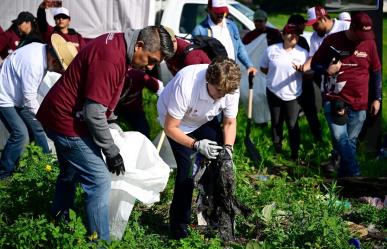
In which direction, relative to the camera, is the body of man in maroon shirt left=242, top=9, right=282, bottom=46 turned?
toward the camera

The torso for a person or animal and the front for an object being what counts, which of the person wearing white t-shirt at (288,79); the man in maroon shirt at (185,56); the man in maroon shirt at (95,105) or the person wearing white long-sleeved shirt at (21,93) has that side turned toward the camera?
the person wearing white t-shirt at (288,79)

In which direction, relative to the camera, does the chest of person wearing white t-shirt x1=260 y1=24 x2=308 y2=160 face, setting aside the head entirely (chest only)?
toward the camera

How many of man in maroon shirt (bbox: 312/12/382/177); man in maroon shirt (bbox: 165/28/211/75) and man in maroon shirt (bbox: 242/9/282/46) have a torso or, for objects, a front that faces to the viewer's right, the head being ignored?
0

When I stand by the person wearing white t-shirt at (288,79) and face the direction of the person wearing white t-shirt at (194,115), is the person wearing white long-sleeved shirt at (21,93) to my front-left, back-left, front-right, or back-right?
front-right

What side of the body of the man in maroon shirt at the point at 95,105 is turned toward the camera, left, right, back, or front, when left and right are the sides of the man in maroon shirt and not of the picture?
right

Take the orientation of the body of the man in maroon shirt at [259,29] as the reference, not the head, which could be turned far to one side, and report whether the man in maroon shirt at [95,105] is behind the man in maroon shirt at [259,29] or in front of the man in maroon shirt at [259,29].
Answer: in front

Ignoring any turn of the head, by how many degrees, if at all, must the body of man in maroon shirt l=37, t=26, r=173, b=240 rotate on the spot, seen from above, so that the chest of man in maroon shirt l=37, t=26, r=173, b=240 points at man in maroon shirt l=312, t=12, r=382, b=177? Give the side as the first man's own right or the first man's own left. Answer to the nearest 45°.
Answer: approximately 45° to the first man's own left

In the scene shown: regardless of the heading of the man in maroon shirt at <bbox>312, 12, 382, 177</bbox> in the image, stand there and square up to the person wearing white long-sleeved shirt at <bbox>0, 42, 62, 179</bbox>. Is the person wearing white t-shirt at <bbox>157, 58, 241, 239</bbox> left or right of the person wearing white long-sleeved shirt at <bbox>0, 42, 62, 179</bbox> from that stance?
left

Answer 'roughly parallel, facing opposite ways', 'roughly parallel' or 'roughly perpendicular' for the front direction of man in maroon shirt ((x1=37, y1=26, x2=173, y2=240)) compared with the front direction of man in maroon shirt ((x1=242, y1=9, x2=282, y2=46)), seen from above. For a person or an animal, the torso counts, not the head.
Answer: roughly perpendicular

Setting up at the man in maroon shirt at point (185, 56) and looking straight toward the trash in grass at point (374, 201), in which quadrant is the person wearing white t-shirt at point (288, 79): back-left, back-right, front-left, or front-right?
front-left
